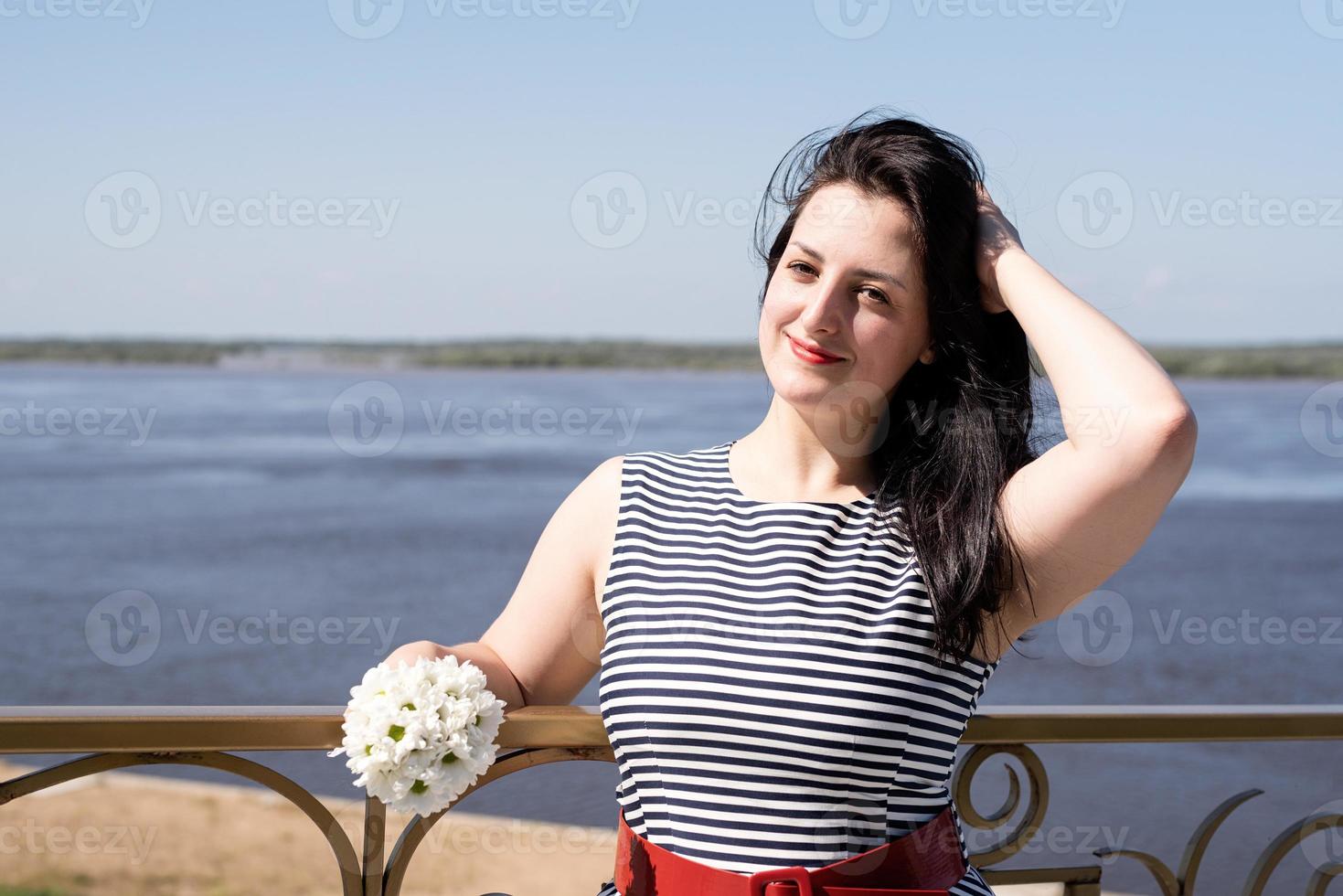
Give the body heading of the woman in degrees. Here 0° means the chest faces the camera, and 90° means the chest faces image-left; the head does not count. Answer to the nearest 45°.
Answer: approximately 0°
